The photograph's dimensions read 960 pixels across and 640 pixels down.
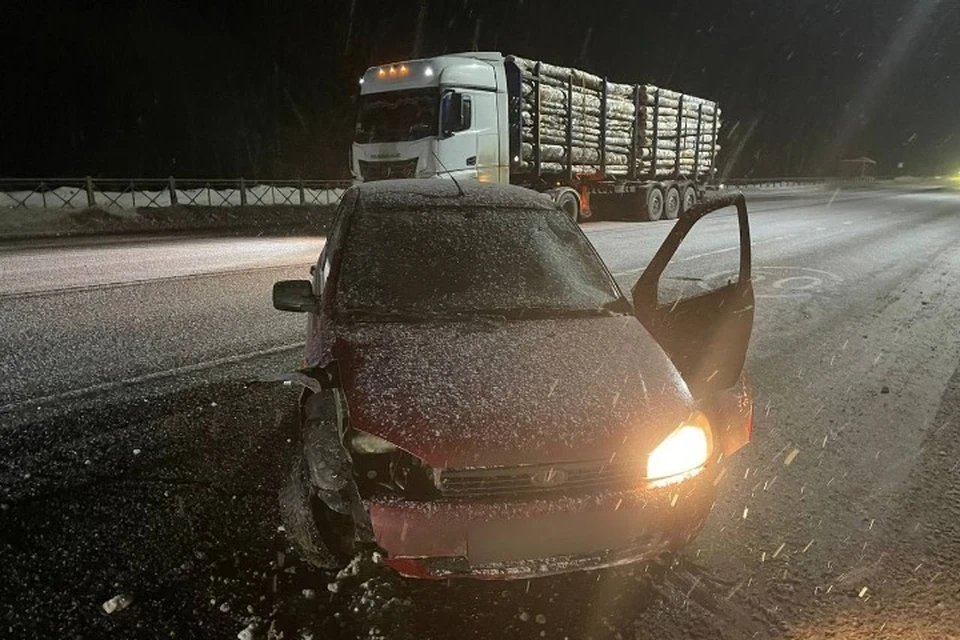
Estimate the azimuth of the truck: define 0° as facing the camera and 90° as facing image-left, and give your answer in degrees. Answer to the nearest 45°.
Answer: approximately 45°

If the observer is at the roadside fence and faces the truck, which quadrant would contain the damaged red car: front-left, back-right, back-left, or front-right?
front-right

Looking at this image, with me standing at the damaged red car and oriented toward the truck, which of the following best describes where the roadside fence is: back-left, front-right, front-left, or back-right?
front-left

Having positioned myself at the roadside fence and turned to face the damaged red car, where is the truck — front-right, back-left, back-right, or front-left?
front-left

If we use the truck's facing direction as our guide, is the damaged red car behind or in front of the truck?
in front
